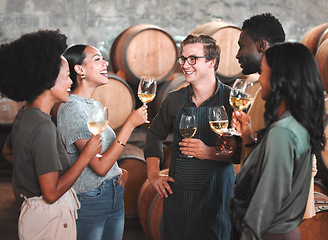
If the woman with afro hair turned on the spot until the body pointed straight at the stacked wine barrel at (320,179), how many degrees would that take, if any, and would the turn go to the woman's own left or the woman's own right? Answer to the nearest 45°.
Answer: approximately 45° to the woman's own right

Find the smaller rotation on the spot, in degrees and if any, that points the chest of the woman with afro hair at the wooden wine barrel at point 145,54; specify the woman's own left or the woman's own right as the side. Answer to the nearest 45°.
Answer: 0° — they already face it

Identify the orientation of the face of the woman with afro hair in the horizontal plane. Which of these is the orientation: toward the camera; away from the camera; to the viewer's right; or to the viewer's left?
to the viewer's right

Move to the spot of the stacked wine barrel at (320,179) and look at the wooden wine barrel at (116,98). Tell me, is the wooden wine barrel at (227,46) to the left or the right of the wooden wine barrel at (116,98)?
right

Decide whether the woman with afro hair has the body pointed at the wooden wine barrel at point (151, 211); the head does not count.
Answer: yes

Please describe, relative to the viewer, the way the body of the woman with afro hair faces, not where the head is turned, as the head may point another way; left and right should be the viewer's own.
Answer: facing away from the viewer and to the right of the viewer

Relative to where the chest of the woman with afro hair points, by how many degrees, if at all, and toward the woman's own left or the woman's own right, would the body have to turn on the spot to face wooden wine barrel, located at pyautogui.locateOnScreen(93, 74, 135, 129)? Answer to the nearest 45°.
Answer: approximately 45° to the woman's own left
